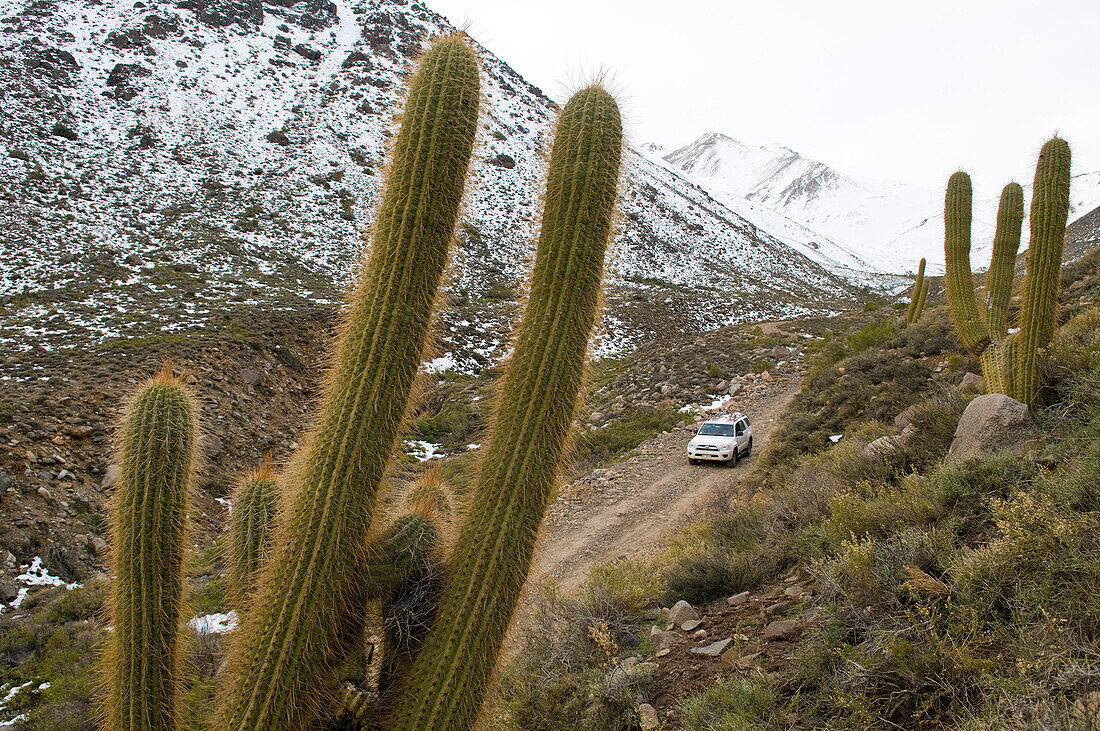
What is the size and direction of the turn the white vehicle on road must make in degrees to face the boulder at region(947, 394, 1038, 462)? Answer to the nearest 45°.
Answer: approximately 45° to its left

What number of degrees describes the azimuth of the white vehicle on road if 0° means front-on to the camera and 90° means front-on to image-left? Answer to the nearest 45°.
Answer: approximately 45°

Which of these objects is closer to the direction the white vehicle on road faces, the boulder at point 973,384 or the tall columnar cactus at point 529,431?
the tall columnar cactus

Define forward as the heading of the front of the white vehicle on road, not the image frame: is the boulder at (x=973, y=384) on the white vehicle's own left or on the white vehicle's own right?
on the white vehicle's own left
